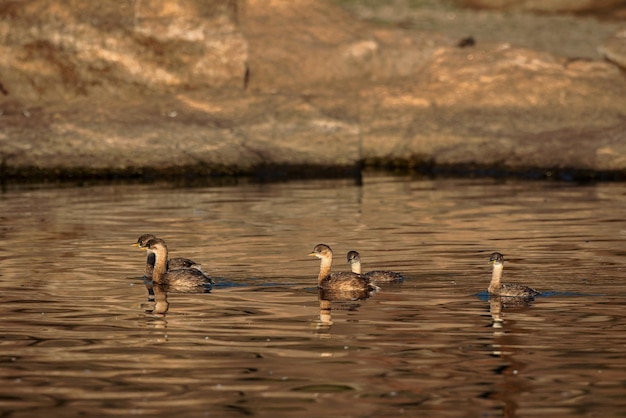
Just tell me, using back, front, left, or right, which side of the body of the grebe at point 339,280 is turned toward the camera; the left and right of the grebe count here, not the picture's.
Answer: left

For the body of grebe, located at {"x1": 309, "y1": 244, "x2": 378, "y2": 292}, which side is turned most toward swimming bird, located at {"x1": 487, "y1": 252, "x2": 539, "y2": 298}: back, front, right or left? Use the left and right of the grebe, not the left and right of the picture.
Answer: back

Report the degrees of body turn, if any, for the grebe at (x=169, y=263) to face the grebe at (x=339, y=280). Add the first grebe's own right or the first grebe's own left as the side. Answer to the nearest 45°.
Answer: approximately 135° to the first grebe's own left

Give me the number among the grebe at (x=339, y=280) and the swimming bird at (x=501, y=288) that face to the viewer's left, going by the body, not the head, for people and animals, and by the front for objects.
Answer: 2

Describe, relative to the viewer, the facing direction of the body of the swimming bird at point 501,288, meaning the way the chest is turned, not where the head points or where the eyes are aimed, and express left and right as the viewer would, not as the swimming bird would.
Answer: facing to the left of the viewer

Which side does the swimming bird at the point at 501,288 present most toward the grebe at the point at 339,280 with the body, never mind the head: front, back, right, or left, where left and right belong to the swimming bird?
front

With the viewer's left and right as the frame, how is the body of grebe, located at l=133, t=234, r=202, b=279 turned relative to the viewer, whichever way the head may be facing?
facing to the left of the viewer
